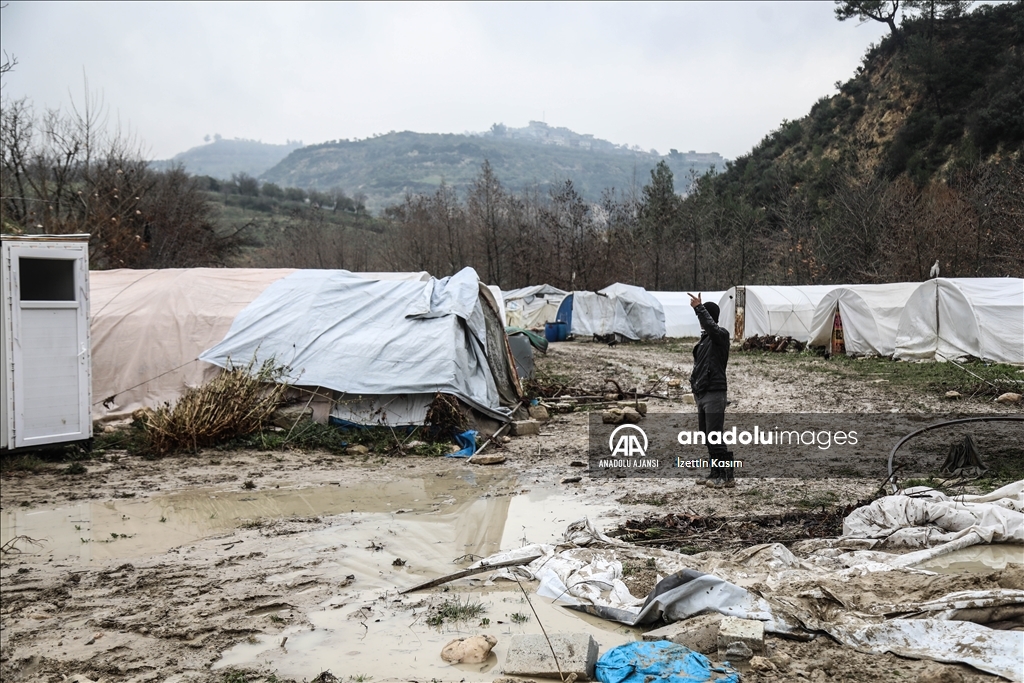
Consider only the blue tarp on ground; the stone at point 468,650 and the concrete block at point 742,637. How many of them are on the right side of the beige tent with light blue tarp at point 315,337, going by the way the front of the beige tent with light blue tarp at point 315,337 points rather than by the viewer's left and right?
3

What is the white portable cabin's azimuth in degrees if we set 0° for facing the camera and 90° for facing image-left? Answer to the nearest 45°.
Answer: approximately 0°

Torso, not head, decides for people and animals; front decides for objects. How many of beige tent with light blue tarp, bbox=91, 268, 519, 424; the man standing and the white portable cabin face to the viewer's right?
1

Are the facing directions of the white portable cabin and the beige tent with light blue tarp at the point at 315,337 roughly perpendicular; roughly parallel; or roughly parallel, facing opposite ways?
roughly perpendicular

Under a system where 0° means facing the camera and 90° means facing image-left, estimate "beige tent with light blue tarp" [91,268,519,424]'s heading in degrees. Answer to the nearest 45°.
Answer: approximately 270°

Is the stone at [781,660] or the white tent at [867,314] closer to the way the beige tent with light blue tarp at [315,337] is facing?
the white tent
